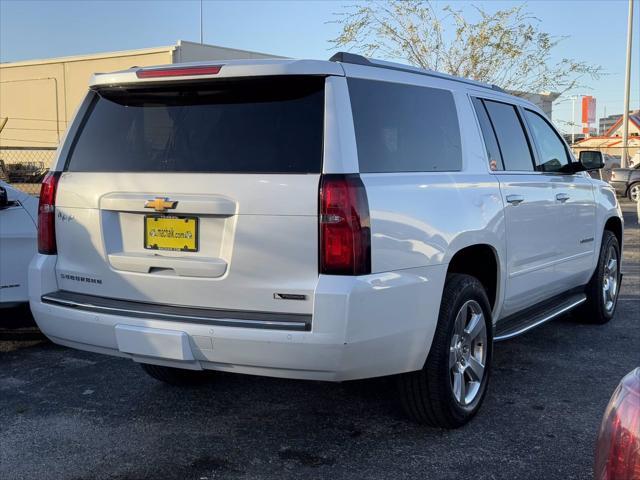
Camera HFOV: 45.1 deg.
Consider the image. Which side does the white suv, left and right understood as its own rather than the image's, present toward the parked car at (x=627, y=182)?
front

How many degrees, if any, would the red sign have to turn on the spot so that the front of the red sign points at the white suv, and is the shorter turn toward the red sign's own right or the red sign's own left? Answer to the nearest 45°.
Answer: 0° — it already faces it

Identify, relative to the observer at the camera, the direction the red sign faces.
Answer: facing the viewer

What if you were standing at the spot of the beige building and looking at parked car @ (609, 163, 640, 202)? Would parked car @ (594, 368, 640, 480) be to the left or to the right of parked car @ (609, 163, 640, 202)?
right

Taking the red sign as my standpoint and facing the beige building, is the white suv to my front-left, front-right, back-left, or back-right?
front-left

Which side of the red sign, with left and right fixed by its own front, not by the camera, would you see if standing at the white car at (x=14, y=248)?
front

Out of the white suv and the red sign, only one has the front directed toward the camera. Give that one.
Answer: the red sign

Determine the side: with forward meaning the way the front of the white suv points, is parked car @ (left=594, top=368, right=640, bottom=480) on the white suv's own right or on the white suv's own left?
on the white suv's own right

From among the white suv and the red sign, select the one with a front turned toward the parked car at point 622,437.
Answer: the red sign

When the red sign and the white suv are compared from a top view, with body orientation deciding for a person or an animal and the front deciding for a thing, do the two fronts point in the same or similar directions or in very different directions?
very different directions

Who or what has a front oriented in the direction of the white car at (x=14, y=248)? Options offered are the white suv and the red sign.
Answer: the red sign

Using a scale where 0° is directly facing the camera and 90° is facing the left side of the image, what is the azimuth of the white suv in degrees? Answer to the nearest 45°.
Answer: approximately 225°

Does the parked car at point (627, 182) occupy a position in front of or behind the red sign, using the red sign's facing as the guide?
in front

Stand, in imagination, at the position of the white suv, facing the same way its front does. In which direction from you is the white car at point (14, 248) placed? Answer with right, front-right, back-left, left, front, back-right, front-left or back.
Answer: left

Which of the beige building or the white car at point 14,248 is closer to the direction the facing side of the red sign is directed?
the white car

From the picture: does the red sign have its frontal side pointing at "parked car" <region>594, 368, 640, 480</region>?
yes
